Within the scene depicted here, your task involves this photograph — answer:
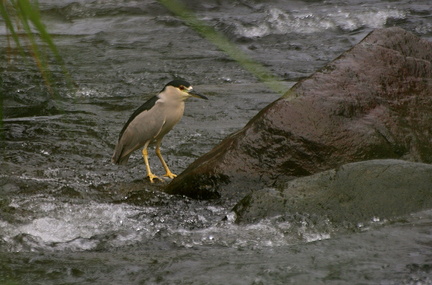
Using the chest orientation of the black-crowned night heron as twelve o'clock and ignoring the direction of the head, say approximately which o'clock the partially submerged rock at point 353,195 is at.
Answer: The partially submerged rock is roughly at 2 o'clock from the black-crowned night heron.

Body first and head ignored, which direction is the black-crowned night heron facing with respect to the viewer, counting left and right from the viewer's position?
facing to the right of the viewer
